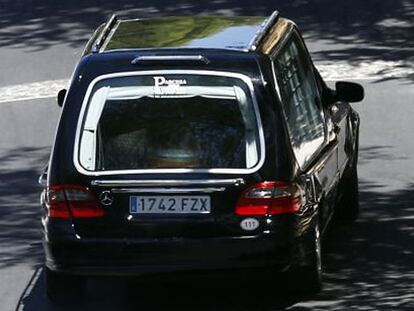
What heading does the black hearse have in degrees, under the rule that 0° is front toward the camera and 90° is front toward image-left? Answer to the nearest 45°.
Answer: approximately 180°
